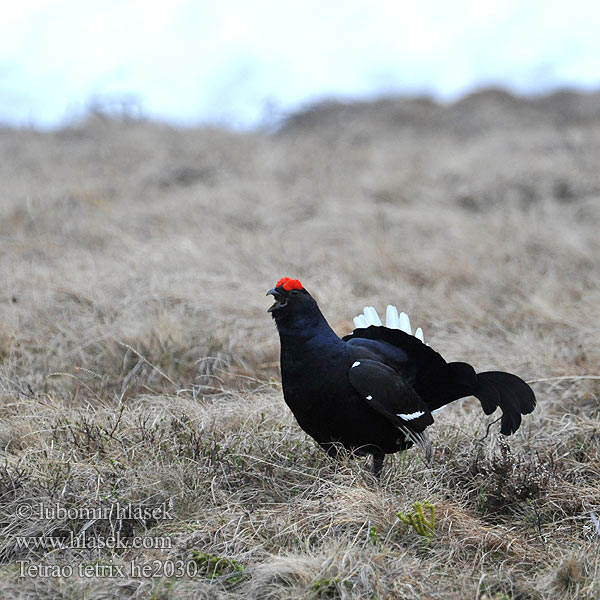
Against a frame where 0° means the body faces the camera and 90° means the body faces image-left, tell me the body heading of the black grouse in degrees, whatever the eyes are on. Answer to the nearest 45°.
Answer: approximately 90°
